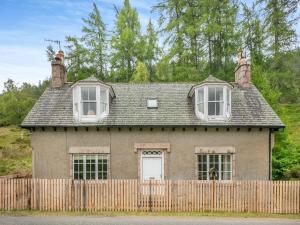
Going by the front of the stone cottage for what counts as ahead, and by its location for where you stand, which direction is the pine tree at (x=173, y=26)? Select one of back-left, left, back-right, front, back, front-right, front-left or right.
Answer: back

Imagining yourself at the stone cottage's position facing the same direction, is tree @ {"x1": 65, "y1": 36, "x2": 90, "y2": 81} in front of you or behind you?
behind

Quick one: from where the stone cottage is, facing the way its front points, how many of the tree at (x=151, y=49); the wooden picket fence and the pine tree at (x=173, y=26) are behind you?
2

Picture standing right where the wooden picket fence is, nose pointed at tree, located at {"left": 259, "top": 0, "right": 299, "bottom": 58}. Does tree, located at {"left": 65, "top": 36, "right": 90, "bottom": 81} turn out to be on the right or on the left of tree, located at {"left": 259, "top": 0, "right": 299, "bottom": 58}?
left

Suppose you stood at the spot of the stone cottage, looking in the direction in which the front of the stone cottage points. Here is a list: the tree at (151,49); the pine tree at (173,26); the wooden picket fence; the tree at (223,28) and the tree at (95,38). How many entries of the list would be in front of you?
1

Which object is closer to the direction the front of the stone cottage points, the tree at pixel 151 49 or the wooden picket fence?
the wooden picket fence

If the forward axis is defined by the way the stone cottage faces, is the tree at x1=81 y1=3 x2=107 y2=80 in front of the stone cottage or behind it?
behind

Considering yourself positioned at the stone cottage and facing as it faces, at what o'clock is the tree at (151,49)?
The tree is roughly at 6 o'clock from the stone cottage.

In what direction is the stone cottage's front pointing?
toward the camera

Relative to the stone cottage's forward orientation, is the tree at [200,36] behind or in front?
behind

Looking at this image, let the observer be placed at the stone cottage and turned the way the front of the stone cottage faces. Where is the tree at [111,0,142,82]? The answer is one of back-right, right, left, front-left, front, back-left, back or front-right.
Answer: back

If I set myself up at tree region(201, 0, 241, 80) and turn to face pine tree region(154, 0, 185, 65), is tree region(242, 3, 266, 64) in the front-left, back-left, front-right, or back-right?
back-right
